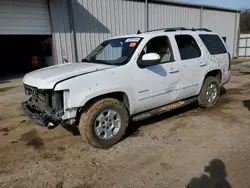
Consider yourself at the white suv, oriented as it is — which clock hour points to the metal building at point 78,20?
The metal building is roughly at 4 o'clock from the white suv.
